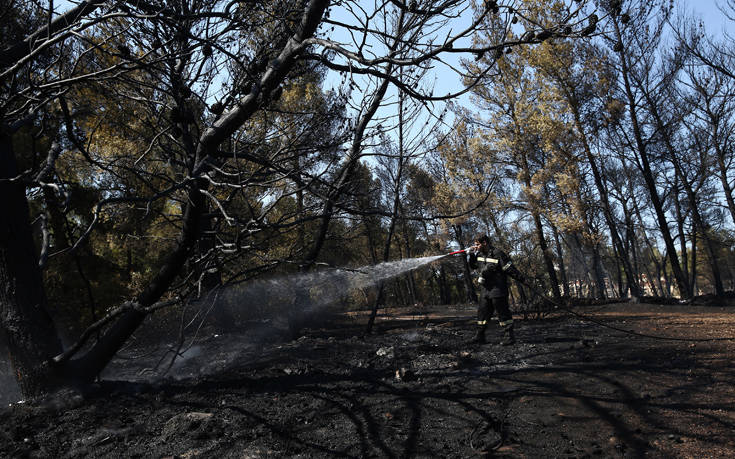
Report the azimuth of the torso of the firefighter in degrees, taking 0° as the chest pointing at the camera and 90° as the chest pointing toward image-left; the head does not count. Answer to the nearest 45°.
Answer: approximately 45°

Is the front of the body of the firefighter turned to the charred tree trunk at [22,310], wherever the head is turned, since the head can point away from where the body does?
yes
